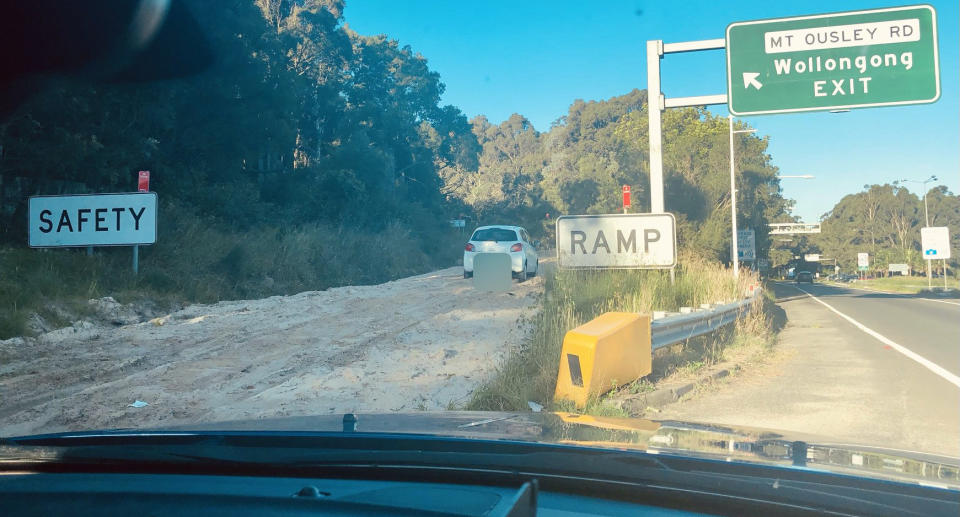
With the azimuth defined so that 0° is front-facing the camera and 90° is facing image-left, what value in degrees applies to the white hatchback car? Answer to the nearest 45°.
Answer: approximately 180°

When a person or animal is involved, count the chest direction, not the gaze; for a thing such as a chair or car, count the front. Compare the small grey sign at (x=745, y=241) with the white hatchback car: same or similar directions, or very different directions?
very different directions

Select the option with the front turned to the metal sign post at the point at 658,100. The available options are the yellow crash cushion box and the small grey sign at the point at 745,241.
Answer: the small grey sign

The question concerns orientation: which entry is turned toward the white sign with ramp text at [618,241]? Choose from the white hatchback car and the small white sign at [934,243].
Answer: the small white sign at [934,243]

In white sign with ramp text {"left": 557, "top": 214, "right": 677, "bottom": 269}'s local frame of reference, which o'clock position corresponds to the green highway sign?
The green highway sign is roughly at 8 o'clock from the white sign with ramp text.

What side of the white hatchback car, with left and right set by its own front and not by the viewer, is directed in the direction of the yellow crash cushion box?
back

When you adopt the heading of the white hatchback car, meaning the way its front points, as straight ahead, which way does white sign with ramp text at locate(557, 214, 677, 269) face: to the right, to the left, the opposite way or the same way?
the opposite way

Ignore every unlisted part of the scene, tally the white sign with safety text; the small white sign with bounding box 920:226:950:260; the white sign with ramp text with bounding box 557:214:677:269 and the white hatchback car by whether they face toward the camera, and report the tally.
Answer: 3

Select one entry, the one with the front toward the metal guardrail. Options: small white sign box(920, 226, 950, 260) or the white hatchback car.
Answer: the small white sign

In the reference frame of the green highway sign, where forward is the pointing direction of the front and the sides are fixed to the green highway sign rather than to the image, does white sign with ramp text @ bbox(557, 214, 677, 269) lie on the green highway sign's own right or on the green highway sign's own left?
on the green highway sign's own right

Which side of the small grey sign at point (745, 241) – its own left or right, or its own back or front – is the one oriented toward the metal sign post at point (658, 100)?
front

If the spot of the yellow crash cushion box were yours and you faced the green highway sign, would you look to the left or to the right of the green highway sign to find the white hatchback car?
left

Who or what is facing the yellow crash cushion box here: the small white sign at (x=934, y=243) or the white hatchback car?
the small white sign

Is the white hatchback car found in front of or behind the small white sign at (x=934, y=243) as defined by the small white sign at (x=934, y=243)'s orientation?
in front

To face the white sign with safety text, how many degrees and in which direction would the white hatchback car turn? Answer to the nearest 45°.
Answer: approximately 135° to its left
